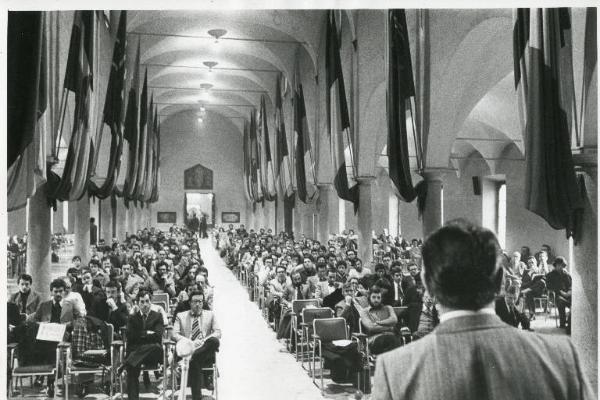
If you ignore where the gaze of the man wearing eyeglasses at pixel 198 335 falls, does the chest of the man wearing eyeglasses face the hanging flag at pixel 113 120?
no

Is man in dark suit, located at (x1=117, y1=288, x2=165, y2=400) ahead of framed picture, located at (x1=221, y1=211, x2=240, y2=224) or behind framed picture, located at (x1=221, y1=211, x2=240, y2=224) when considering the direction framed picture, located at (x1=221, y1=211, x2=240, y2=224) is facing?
ahead

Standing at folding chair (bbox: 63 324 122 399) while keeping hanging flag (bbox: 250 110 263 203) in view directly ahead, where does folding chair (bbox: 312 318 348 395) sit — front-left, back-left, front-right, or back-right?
front-right

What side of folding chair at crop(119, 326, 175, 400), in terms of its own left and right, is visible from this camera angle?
front

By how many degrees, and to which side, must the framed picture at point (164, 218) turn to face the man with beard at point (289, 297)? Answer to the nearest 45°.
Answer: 0° — it already faces them

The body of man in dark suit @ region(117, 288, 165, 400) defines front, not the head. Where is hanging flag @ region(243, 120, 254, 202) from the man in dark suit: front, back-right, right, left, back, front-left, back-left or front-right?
back

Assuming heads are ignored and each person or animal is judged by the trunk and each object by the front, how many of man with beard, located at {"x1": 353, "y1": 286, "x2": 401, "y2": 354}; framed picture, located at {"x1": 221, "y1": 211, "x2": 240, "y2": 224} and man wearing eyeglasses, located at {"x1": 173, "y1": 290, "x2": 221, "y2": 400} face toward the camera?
3

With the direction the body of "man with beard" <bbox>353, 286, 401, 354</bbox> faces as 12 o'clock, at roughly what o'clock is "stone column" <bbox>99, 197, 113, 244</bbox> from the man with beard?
The stone column is roughly at 5 o'clock from the man with beard.

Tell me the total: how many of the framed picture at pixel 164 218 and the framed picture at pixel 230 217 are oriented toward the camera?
2

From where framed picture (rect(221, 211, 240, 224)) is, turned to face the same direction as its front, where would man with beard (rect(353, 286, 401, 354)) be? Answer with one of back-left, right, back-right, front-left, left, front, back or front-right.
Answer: front

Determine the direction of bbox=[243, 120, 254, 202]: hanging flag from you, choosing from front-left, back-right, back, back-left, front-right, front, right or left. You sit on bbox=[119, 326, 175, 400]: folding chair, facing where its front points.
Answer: back

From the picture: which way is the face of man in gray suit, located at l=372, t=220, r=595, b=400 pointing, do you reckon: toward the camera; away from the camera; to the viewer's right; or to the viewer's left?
away from the camera

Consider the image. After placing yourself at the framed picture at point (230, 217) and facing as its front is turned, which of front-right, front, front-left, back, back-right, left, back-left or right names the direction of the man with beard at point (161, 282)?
front

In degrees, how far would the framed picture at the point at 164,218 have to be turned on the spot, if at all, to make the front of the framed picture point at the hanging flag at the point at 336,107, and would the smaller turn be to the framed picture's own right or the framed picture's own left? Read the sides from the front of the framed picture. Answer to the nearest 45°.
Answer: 0° — it already faces it

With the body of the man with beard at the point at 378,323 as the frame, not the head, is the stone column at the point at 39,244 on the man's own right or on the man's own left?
on the man's own right

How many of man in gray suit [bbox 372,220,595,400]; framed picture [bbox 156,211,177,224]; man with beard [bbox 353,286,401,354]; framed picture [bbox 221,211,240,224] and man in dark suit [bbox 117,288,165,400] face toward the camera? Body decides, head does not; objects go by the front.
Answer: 4

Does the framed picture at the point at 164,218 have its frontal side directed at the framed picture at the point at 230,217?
no

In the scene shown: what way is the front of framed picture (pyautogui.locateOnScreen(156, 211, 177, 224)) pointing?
toward the camera

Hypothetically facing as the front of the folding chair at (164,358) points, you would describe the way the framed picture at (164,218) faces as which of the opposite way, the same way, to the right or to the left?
the same way

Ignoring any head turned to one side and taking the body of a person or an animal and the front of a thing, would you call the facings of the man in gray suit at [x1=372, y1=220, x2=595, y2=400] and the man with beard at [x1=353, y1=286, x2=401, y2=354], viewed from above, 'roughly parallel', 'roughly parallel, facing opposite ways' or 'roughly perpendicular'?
roughly parallel, facing opposite ways

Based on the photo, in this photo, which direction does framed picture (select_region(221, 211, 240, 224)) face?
toward the camera

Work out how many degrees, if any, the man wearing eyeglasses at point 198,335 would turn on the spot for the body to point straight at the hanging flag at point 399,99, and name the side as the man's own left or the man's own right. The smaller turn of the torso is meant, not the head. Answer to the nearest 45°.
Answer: approximately 135° to the man's own left

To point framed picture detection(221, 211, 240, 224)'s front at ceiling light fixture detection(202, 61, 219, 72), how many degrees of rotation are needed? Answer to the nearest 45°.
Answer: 0° — it already faces it
